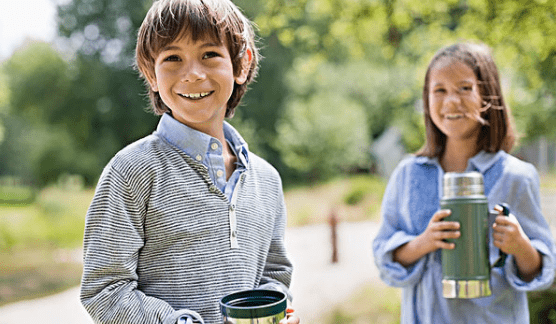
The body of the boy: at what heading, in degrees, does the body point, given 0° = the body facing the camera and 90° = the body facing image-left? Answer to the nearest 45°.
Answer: approximately 315°

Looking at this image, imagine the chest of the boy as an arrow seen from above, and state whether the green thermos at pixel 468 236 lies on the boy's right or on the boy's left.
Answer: on the boy's left

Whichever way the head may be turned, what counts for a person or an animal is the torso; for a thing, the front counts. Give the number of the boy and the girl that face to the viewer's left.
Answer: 0

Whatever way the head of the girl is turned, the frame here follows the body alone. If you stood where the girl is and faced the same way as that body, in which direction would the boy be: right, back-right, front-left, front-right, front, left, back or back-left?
front-right

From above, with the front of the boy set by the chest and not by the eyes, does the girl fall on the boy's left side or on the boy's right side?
on the boy's left side
